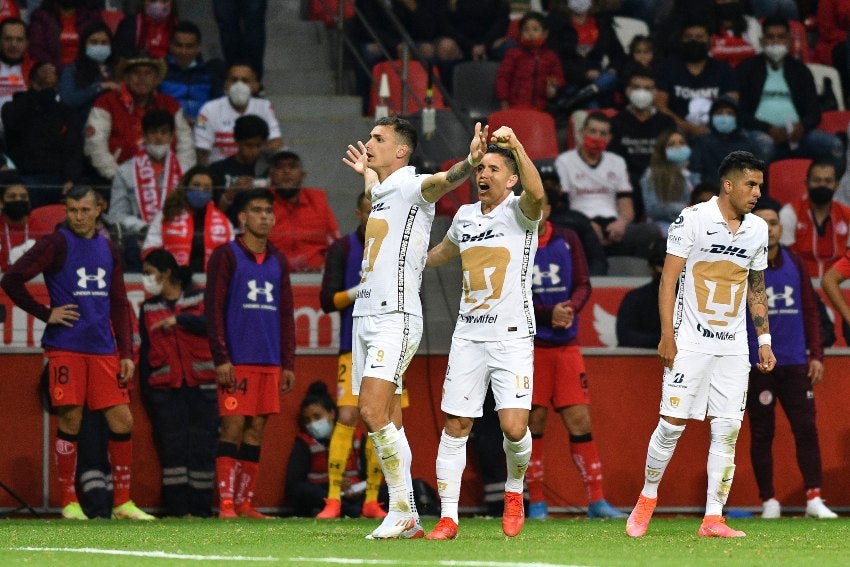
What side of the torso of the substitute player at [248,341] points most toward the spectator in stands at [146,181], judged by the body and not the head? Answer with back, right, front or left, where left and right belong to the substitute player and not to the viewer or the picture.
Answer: back

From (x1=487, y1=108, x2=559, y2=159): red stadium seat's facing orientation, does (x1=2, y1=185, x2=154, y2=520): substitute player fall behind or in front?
in front

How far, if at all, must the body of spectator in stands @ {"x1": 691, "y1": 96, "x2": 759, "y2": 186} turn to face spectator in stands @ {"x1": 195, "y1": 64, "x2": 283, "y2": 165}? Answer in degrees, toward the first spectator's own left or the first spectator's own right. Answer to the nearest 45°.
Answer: approximately 45° to the first spectator's own right

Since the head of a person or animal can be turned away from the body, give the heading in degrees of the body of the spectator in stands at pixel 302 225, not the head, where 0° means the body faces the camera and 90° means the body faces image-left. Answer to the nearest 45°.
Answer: approximately 0°

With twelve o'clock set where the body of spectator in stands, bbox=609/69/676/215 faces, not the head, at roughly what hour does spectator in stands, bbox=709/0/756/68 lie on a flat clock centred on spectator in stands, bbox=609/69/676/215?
spectator in stands, bbox=709/0/756/68 is roughly at 7 o'clock from spectator in stands, bbox=609/69/676/215.

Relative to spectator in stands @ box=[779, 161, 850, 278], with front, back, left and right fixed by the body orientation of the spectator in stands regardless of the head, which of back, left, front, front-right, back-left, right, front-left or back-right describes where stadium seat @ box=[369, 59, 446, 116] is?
right

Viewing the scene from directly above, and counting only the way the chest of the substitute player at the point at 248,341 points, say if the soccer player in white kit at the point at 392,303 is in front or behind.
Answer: in front
